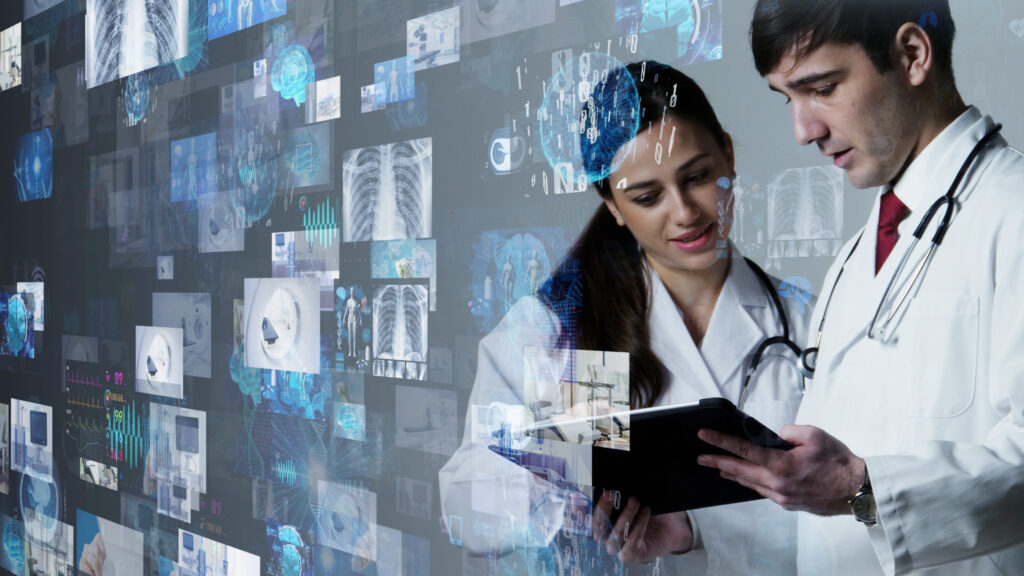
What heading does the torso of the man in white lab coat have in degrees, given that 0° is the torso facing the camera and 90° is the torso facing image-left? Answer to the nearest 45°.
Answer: approximately 45°

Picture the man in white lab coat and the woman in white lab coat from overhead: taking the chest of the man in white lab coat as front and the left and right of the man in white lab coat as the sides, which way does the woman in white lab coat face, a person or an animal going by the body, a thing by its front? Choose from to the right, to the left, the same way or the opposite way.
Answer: to the left

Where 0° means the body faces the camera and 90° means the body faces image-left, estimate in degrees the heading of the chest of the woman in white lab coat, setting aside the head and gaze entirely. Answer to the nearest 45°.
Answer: approximately 315°

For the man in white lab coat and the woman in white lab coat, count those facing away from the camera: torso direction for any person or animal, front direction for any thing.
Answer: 0

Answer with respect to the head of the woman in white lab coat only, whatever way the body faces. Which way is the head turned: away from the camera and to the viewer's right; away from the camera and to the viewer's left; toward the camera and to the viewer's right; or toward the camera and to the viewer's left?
toward the camera and to the viewer's right
